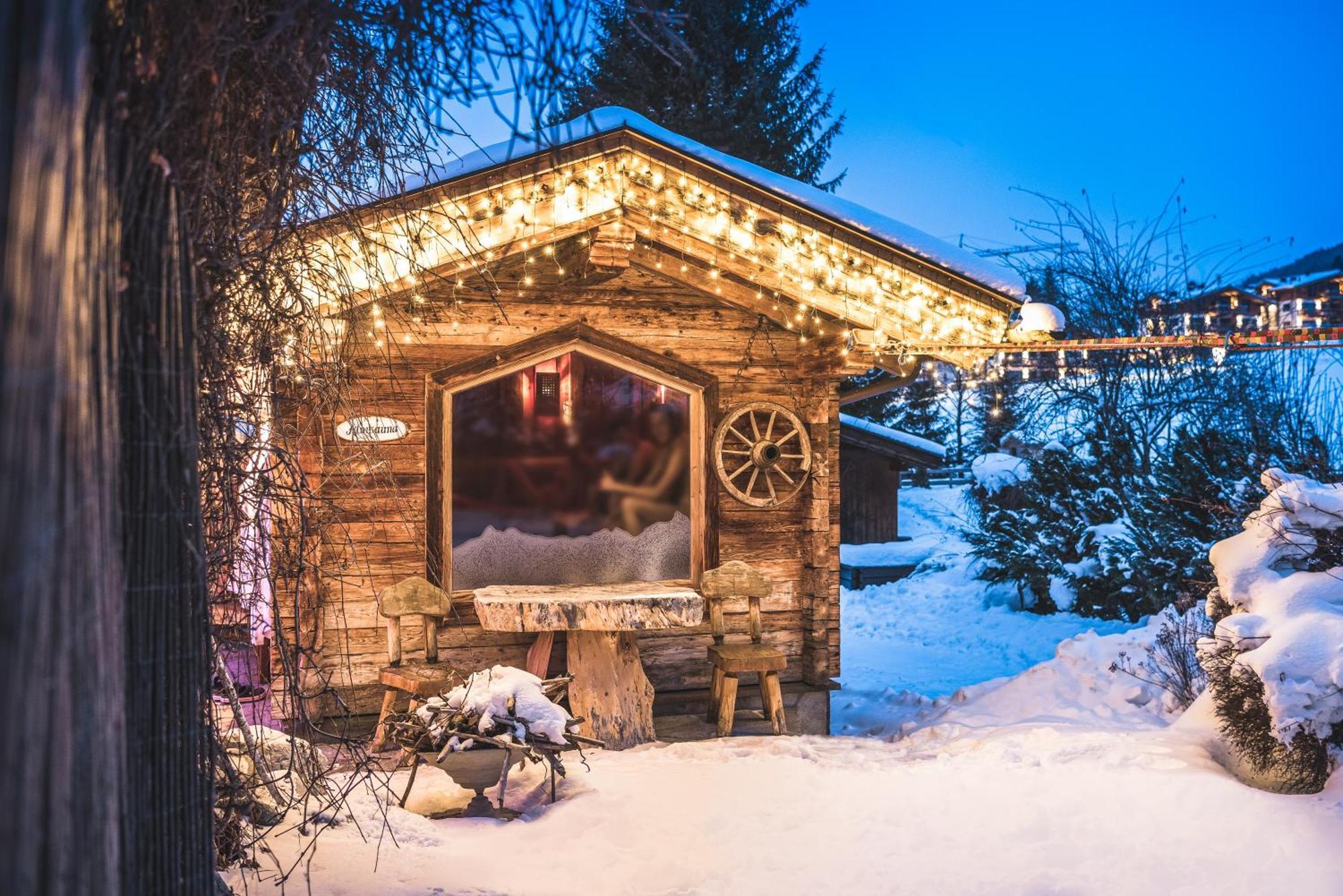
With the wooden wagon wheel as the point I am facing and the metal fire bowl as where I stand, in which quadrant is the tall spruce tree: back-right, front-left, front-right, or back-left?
front-left

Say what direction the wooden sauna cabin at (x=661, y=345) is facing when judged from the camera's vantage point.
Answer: facing the viewer

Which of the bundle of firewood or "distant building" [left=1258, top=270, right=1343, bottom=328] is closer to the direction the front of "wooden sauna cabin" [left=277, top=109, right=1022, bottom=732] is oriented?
the bundle of firewood

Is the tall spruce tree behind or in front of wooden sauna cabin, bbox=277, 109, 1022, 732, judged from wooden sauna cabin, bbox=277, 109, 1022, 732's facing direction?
behind

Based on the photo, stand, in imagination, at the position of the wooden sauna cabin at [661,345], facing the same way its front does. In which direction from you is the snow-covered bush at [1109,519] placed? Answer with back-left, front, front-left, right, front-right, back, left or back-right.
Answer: back-left

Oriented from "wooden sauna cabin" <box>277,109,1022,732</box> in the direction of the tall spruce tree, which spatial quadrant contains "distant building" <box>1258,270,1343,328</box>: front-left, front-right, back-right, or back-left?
front-right
